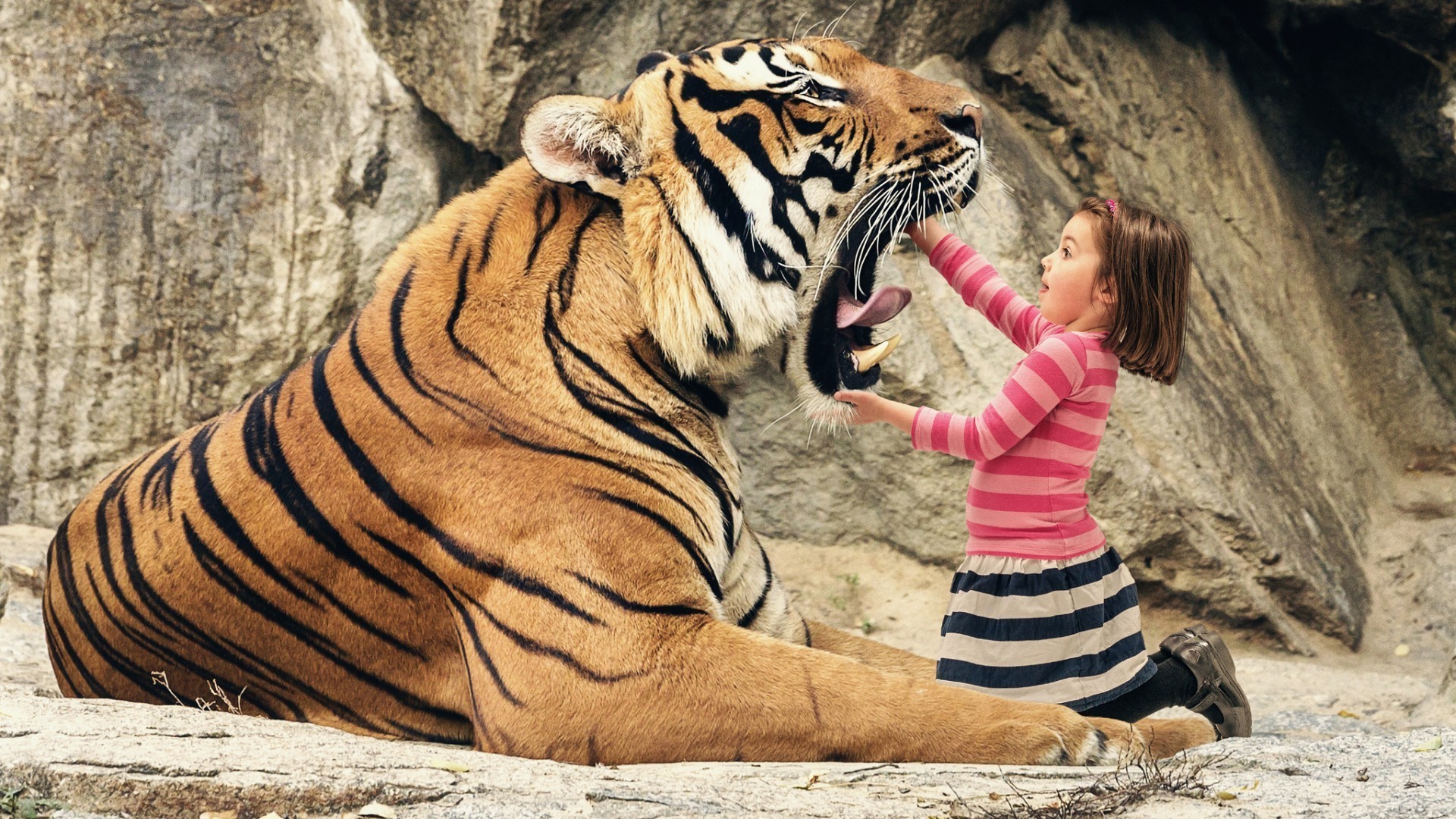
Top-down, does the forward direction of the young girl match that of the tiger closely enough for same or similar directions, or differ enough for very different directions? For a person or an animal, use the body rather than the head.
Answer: very different directions

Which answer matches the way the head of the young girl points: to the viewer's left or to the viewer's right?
to the viewer's left

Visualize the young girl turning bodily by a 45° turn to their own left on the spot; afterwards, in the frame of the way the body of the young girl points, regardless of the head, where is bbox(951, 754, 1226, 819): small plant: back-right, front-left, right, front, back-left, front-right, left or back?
front-left

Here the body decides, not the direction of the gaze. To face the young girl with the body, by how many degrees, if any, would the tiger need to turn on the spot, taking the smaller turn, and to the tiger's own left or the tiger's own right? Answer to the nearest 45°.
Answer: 0° — it already faces them

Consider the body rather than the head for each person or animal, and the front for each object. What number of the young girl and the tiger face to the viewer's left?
1

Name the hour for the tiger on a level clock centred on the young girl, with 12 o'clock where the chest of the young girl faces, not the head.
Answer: The tiger is roughly at 11 o'clock from the young girl.

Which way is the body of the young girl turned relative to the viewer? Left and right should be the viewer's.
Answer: facing to the left of the viewer

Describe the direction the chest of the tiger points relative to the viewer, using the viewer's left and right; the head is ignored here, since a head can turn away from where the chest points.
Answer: facing to the right of the viewer

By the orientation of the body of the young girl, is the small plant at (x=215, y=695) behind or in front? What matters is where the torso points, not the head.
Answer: in front
